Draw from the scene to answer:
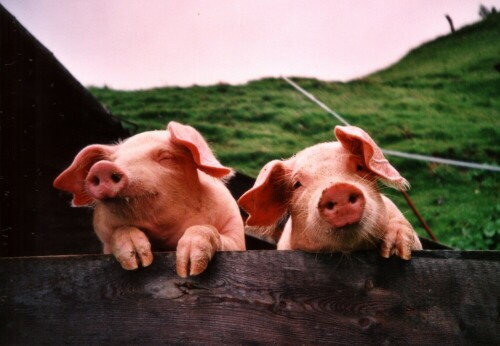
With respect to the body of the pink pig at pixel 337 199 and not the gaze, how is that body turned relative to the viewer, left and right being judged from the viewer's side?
facing the viewer

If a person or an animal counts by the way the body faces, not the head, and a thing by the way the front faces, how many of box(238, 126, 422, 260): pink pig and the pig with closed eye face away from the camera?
0

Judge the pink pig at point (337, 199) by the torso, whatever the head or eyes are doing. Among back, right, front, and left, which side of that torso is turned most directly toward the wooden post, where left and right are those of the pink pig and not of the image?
back

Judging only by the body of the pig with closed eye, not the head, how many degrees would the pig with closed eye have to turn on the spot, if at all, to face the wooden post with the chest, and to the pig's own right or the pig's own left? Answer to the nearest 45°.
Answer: approximately 180°

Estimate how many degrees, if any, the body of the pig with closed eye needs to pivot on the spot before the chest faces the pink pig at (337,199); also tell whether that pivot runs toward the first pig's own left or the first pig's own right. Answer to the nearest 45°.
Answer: approximately 90° to the first pig's own left

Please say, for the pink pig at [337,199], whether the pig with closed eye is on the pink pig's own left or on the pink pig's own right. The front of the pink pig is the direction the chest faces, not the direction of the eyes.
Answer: on the pink pig's own right

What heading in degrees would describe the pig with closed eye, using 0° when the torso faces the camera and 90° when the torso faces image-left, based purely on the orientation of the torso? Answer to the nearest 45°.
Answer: approximately 45°
